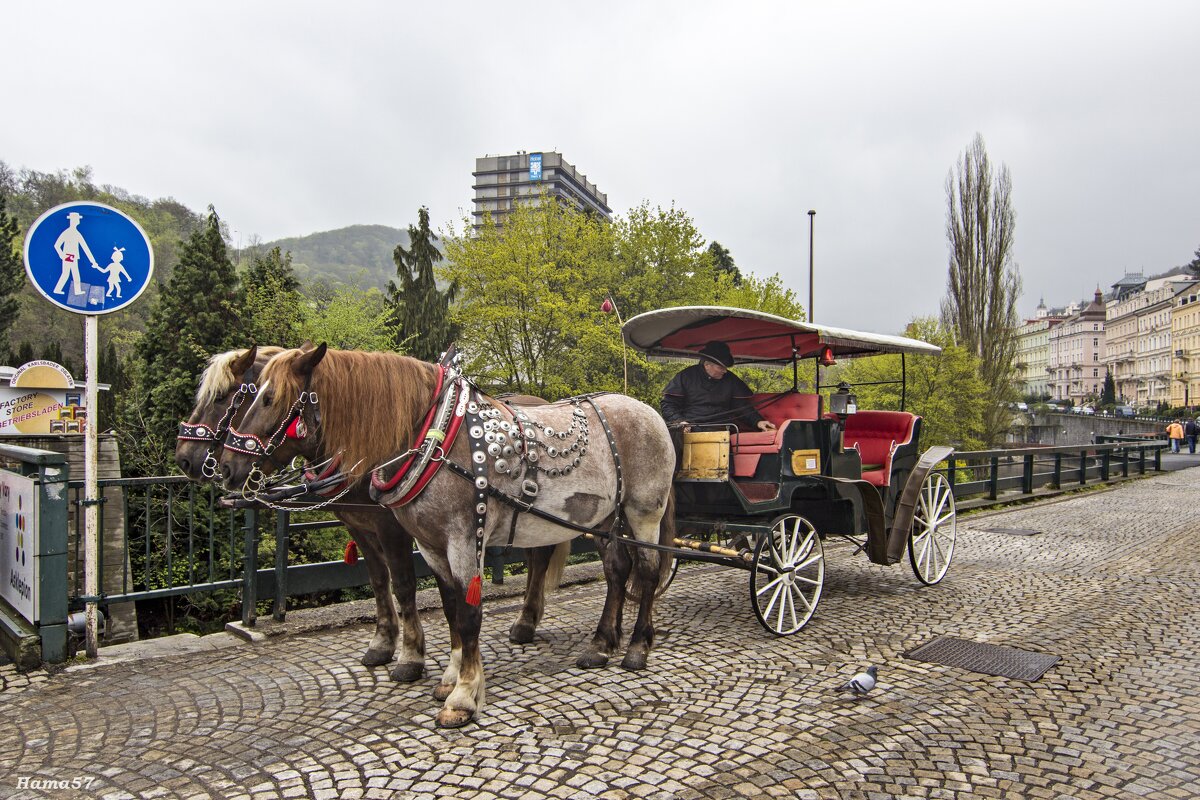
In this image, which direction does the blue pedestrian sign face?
toward the camera

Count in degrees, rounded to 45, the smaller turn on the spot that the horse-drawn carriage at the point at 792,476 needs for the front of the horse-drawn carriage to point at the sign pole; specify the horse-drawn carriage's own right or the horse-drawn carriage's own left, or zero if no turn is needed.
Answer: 0° — it already faces it

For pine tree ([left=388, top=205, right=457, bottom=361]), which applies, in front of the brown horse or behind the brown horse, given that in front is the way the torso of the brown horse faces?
behind

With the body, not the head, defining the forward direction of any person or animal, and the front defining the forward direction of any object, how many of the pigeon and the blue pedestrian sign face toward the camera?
1

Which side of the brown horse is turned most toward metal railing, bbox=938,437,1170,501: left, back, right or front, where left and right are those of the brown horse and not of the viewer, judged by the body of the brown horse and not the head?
back

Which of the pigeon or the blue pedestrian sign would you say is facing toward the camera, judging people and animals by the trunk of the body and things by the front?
the blue pedestrian sign

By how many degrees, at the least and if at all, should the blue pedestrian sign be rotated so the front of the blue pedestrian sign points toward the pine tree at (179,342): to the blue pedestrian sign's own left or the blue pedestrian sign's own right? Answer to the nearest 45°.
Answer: approximately 180°

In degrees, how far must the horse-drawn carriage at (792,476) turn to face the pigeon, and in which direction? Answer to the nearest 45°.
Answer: approximately 45° to its left

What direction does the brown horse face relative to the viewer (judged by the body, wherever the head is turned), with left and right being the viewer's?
facing the viewer and to the left of the viewer
